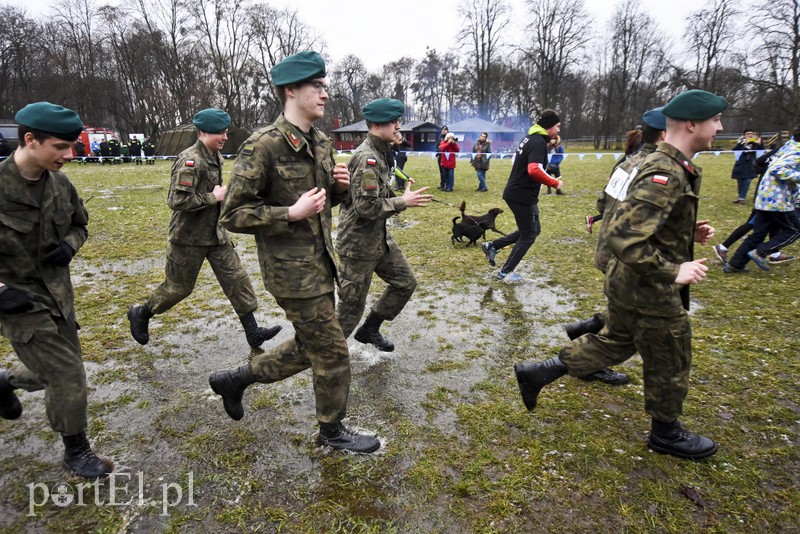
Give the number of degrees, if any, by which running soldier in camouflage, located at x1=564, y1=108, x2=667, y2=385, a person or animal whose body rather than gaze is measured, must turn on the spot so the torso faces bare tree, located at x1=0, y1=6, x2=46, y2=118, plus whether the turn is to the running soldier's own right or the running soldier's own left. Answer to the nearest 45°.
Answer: approximately 135° to the running soldier's own left

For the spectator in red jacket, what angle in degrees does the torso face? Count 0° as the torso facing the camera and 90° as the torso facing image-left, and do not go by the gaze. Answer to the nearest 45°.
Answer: approximately 0°

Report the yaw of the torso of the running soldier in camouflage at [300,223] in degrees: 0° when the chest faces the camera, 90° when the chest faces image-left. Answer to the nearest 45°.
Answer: approximately 315°

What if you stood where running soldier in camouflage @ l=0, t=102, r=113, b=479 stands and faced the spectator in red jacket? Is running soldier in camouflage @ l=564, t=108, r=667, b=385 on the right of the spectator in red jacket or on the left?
right

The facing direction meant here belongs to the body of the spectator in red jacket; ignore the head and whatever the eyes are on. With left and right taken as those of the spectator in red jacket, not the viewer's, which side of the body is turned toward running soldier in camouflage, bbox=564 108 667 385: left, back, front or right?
front

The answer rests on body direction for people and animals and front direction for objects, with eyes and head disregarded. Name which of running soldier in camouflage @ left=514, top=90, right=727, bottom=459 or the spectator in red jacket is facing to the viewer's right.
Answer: the running soldier in camouflage

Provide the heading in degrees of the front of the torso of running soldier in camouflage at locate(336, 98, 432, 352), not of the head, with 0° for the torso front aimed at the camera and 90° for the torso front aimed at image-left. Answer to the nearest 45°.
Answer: approximately 270°

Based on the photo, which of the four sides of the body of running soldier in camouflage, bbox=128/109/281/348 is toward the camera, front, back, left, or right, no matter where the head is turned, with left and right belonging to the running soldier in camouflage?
right

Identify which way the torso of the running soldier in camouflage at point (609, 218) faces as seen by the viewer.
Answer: to the viewer's right

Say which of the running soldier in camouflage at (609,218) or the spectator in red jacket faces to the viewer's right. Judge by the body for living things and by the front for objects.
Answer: the running soldier in camouflage

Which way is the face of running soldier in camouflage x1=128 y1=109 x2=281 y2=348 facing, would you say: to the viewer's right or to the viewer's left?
to the viewer's right

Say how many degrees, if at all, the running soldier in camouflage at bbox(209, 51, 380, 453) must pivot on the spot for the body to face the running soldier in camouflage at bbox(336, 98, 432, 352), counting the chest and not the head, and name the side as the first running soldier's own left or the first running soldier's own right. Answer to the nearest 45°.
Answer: approximately 90° to the first running soldier's own left

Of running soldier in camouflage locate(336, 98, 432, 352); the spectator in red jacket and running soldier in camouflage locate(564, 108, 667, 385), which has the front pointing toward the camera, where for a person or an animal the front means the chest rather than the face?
the spectator in red jacket

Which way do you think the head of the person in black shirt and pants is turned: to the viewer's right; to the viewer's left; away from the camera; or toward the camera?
to the viewer's right

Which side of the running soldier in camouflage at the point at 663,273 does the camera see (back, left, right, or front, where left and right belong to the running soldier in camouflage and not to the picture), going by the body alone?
right
